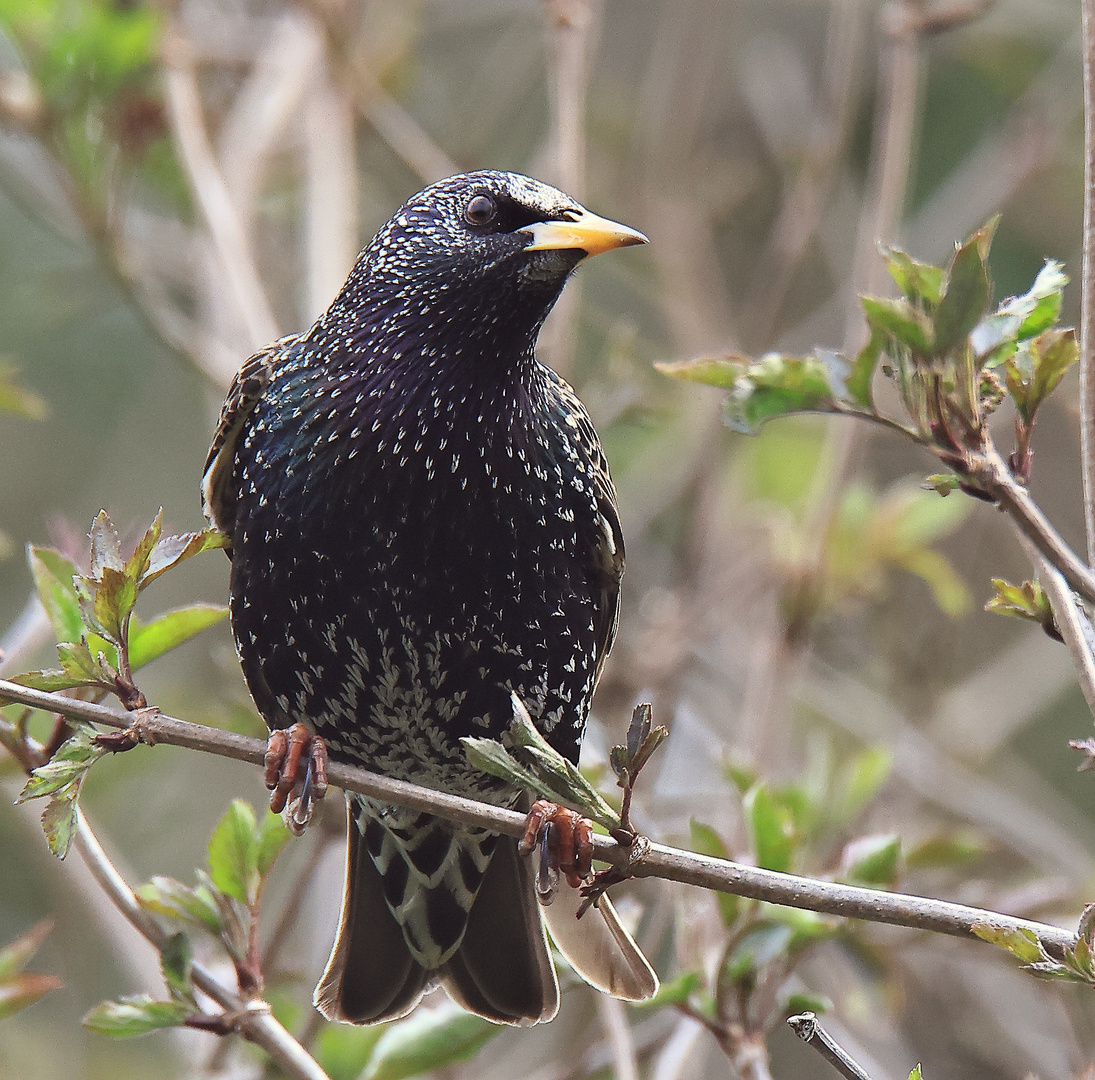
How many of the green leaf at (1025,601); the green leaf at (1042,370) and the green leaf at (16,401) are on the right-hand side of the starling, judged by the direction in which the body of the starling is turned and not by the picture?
1

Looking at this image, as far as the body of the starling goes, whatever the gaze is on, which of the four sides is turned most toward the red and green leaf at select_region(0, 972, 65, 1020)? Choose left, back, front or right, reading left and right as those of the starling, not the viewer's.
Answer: right

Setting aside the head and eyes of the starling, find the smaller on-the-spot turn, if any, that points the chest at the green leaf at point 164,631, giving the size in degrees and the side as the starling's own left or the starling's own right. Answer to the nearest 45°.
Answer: approximately 45° to the starling's own right

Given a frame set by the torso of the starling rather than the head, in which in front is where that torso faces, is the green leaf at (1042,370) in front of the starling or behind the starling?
in front

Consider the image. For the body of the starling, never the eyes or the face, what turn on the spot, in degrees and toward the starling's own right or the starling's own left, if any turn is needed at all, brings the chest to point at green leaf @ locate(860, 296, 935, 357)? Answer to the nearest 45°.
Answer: approximately 45° to the starling's own left

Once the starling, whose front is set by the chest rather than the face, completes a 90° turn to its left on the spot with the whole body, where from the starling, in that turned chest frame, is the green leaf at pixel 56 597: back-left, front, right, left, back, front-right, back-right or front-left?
back-right

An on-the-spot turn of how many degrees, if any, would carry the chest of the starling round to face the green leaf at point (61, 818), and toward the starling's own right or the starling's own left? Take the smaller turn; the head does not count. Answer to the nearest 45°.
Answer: approximately 45° to the starling's own right

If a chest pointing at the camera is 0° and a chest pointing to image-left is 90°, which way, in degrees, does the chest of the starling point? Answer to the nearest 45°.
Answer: approximately 0°

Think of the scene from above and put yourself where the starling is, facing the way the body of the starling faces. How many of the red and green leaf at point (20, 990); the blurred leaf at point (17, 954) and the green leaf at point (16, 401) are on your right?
3

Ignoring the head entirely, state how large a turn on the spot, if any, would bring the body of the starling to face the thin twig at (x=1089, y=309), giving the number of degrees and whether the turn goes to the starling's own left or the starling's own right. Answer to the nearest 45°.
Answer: approximately 45° to the starling's own left
